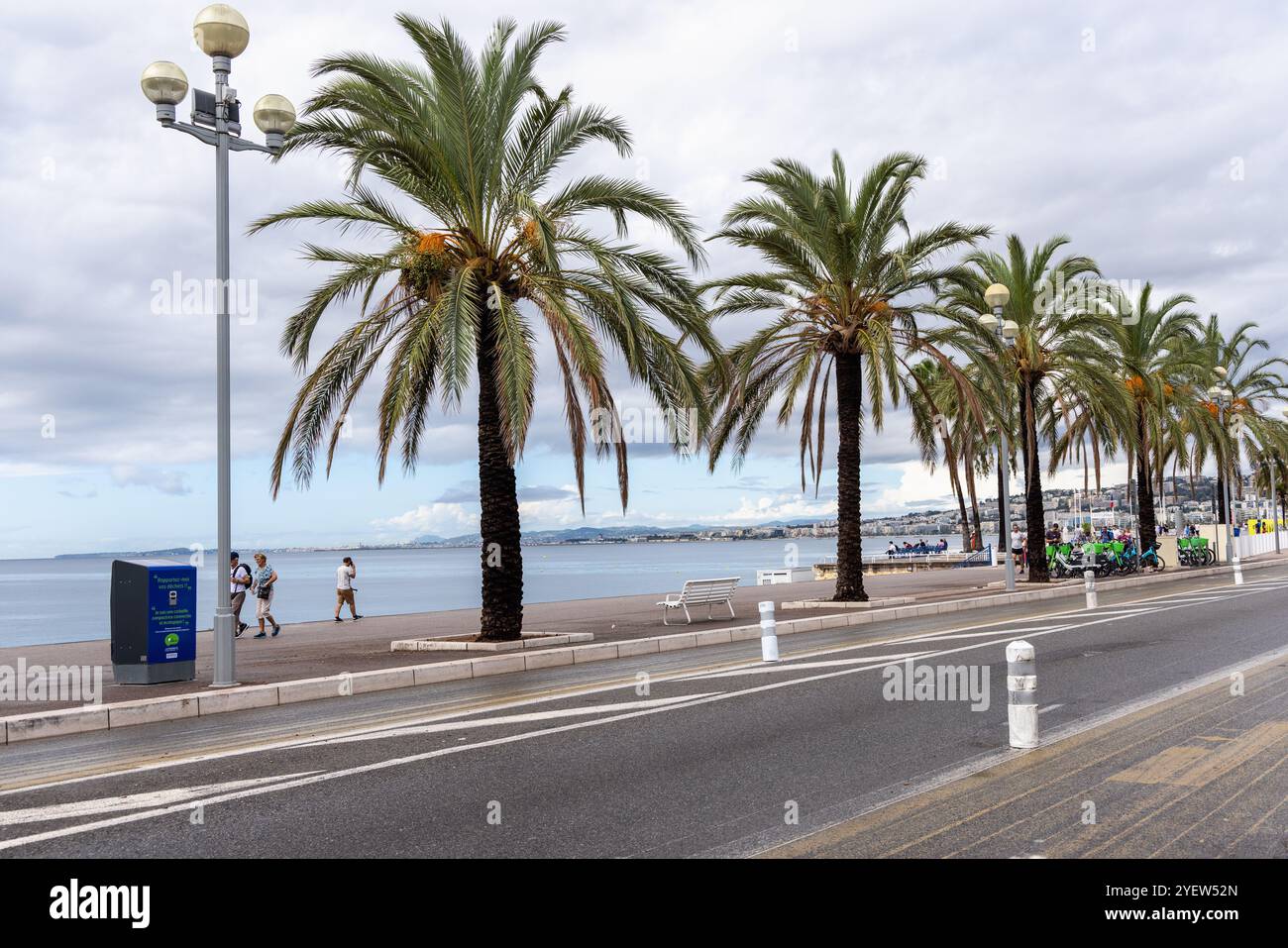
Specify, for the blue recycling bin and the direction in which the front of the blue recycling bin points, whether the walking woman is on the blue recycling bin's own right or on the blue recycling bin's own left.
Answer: on the blue recycling bin's own left

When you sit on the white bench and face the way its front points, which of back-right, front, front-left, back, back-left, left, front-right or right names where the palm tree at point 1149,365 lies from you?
right

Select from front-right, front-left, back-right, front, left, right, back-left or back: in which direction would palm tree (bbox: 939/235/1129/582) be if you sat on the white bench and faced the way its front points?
right

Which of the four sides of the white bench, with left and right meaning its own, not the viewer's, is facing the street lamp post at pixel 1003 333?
right

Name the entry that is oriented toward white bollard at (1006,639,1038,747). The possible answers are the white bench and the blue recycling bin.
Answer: the blue recycling bin

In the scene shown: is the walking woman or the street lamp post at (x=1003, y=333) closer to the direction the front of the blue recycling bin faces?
the street lamp post

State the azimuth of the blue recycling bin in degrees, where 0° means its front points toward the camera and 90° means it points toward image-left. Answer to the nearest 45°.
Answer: approximately 315°

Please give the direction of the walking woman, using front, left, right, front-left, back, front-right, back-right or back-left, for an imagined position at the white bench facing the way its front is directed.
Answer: front-left

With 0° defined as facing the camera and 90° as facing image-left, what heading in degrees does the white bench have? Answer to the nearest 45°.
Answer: approximately 135°

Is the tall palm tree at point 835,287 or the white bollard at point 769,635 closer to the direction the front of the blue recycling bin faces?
the white bollard

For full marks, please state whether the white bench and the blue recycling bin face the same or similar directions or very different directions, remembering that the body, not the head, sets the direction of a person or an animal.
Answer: very different directions
